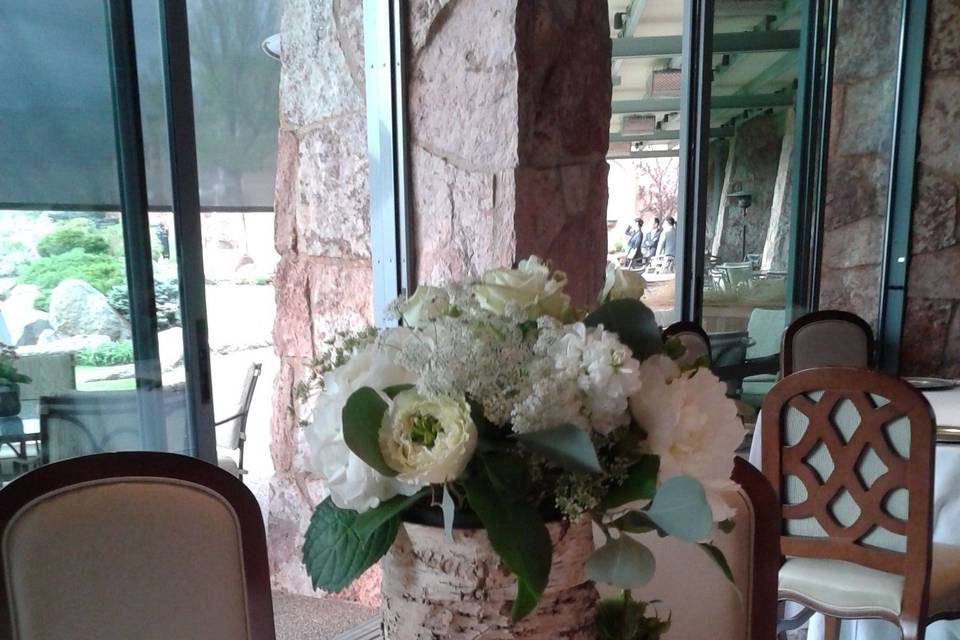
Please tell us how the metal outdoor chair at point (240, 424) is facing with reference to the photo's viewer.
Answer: facing to the left of the viewer

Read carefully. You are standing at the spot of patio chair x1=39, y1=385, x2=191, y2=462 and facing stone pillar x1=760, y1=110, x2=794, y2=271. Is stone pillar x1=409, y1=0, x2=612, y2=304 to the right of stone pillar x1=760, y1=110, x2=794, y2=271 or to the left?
right

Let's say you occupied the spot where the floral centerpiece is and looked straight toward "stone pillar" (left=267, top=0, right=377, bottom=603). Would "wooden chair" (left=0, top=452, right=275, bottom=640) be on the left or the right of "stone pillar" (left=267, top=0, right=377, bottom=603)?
left

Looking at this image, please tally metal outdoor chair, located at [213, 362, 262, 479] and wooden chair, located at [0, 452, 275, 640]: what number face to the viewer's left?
1

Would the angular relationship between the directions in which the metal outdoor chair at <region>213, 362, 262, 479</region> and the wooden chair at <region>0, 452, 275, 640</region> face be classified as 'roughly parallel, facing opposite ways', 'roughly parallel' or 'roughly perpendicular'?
roughly perpendicular

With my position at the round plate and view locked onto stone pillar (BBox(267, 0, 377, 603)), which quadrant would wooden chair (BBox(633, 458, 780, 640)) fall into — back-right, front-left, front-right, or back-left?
front-left

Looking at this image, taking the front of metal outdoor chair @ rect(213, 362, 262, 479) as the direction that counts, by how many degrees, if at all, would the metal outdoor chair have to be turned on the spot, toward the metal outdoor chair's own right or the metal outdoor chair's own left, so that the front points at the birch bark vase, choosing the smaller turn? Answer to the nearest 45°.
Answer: approximately 90° to the metal outdoor chair's own left
